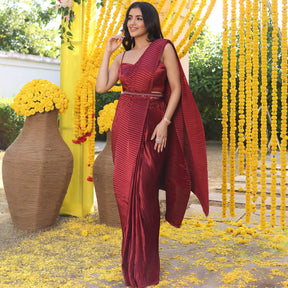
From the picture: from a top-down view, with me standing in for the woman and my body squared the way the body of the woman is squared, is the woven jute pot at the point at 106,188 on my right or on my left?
on my right

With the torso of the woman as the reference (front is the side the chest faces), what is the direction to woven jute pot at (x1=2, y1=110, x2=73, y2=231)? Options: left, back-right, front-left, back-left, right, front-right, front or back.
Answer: right

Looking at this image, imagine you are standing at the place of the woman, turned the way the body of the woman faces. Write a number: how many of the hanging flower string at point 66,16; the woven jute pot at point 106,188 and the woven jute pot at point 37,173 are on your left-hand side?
0

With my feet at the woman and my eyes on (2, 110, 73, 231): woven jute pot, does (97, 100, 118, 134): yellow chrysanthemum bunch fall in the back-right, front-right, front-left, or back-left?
front-right

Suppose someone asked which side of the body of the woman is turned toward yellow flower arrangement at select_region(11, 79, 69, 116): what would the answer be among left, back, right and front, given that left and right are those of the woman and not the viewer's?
right

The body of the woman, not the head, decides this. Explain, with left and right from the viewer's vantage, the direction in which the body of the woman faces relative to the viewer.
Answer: facing the viewer and to the left of the viewer

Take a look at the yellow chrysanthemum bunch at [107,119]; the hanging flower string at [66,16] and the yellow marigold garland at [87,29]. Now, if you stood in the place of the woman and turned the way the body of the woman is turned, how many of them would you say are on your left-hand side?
0

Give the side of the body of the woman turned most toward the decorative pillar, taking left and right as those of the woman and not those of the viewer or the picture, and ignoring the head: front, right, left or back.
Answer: right

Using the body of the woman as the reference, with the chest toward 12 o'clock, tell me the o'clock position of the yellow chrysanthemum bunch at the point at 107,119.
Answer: The yellow chrysanthemum bunch is roughly at 4 o'clock from the woman.
